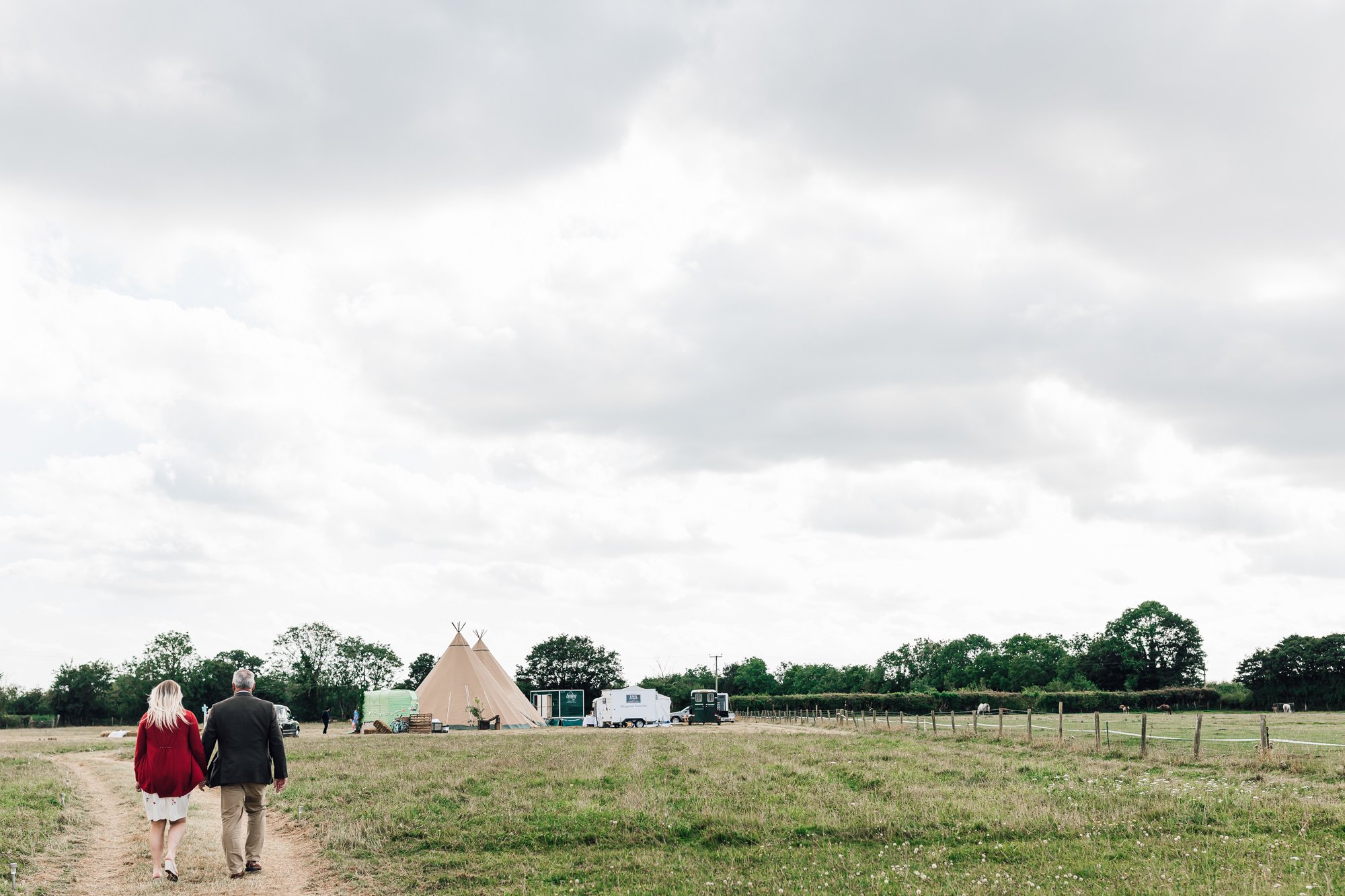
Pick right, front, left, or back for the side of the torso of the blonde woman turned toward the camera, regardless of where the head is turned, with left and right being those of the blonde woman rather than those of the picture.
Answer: back

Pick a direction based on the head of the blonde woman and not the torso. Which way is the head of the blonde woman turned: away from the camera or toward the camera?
away from the camera

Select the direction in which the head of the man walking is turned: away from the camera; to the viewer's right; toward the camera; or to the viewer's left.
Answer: away from the camera

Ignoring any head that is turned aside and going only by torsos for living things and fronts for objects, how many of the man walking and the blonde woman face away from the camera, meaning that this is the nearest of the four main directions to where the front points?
2

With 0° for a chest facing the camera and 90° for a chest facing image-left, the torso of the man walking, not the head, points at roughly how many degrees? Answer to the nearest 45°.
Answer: approximately 180°

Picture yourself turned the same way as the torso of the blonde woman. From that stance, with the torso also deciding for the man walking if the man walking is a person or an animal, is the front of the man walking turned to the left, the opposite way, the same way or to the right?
the same way
